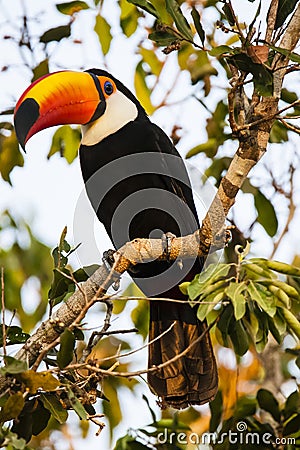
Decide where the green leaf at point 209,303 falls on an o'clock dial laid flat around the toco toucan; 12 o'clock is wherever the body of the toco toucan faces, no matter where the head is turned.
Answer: The green leaf is roughly at 9 o'clock from the toco toucan.

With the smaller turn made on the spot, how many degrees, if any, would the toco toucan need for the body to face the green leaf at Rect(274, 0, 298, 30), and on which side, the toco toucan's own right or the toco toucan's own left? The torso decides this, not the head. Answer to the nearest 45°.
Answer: approximately 135° to the toco toucan's own left

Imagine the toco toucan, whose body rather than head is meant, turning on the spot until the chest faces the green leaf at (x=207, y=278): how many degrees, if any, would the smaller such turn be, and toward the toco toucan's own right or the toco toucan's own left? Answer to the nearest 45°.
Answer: approximately 90° to the toco toucan's own left

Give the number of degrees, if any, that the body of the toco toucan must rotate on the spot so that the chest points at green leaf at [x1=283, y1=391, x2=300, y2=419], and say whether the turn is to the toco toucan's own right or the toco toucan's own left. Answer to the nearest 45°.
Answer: approximately 135° to the toco toucan's own left
